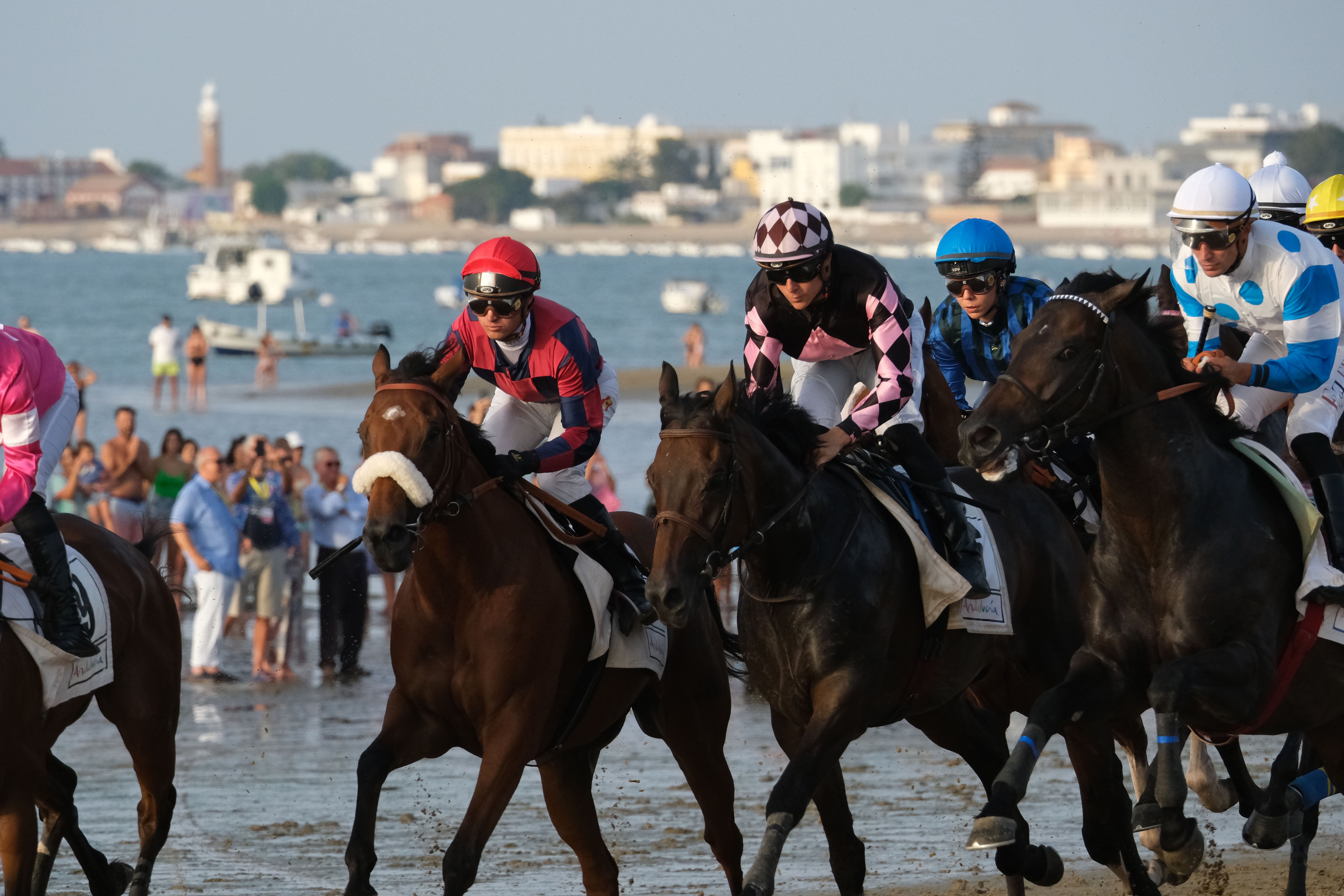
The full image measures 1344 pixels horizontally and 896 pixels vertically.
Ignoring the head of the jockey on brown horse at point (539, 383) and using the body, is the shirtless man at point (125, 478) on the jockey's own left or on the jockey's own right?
on the jockey's own right

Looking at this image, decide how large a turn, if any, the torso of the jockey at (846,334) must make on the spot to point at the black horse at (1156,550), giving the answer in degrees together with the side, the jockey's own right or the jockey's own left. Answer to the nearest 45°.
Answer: approximately 90° to the jockey's own left

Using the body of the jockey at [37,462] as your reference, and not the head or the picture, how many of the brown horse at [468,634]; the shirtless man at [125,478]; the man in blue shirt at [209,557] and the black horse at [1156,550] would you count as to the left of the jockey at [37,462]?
2

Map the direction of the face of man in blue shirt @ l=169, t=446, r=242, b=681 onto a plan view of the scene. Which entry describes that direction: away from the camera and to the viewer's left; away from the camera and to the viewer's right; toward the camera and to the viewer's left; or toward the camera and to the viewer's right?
toward the camera and to the viewer's right

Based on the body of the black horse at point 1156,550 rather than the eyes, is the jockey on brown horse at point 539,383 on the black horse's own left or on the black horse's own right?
on the black horse's own right

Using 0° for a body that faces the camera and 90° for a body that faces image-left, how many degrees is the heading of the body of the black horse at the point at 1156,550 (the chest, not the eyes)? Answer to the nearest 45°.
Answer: approximately 45°

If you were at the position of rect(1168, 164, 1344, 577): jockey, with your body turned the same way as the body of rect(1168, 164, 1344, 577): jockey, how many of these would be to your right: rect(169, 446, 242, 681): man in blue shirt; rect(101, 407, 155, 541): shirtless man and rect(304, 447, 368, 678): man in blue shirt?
3

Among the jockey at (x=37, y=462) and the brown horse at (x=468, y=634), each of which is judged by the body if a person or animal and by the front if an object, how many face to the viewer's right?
0

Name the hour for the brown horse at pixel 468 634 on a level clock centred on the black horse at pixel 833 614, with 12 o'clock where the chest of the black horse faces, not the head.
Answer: The brown horse is roughly at 1 o'clock from the black horse.

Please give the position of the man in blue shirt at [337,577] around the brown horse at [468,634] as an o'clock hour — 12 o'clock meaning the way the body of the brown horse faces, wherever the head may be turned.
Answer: The man in blue shirt is roughly at 4 o'clock from the brown horse.

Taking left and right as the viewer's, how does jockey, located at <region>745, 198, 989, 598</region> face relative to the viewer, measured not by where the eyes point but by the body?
facing the viewer and to the left of the viewer
